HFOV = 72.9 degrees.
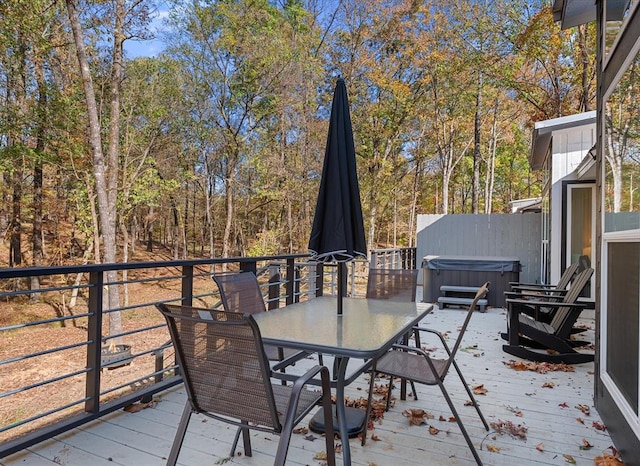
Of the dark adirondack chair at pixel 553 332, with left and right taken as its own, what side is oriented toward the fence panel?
right

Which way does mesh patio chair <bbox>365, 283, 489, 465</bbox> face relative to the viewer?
to the viewer's left

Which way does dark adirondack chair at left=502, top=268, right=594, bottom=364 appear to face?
to the viewer's left

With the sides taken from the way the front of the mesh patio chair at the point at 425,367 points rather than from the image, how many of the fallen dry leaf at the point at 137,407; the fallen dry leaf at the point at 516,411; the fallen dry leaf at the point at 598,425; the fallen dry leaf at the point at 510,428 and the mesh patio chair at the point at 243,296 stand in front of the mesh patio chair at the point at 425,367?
2

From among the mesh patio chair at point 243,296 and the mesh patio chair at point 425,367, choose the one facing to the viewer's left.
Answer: the mesh patio chair at point 425,367

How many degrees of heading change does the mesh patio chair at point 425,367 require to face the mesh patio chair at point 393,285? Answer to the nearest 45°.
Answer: approximately 90° to its right

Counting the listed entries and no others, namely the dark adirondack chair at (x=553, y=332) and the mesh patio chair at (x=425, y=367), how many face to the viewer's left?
2

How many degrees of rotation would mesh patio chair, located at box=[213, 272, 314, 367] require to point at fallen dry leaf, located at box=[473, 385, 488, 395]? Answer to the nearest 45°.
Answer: approximately 45° to its left

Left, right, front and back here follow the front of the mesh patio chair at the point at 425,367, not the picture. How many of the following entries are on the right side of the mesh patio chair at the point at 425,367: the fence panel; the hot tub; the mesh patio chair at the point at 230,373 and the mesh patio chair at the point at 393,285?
3

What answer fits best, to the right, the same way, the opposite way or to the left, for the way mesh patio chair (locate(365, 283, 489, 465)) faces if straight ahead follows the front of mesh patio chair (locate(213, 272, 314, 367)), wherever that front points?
the opposite way

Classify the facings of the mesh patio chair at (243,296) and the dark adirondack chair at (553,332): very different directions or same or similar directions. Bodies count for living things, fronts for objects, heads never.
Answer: very different directions

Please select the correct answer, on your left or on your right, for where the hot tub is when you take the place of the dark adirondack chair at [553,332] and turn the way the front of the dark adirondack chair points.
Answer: on your right

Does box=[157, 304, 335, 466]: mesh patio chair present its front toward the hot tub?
yes

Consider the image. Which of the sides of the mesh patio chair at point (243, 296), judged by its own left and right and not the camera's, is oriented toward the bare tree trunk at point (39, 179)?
back

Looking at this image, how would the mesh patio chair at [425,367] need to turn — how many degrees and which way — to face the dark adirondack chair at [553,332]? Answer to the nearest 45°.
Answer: approximately 135° to its right

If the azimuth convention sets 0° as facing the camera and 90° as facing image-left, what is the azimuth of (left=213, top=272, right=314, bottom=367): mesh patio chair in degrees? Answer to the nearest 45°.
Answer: approximately 315°

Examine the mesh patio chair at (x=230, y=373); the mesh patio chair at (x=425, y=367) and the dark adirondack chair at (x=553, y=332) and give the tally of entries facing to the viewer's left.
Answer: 2

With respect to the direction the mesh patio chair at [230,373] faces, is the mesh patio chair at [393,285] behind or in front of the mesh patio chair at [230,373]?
in front
